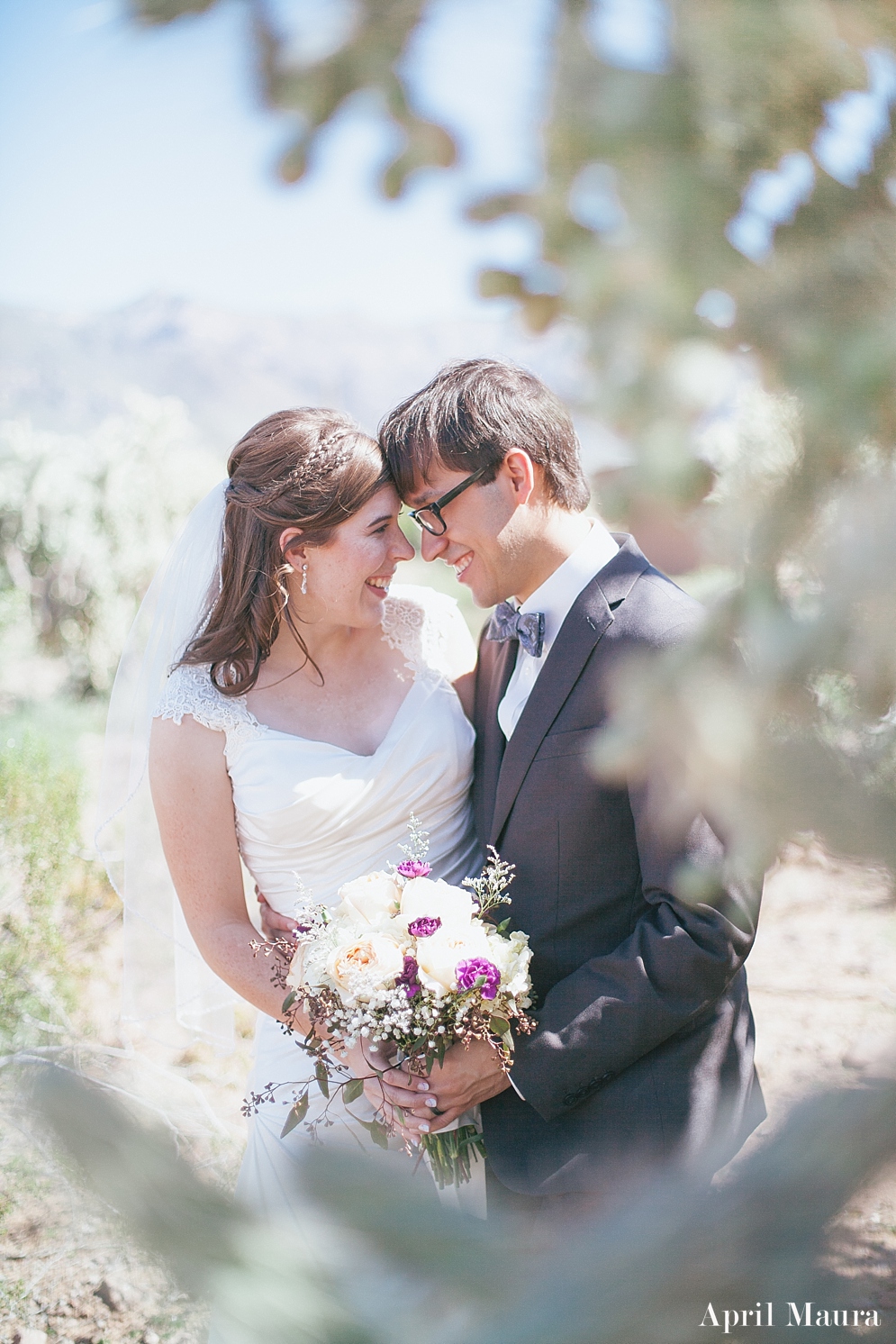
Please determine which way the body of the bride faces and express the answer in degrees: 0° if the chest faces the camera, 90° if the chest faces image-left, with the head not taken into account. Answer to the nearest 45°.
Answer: approximately 315°

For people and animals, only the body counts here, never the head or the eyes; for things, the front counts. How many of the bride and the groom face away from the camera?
0

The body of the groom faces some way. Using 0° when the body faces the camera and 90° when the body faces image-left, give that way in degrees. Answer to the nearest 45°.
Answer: approximately 45°

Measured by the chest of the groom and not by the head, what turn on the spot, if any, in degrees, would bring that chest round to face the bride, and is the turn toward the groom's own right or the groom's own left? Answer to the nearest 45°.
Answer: approximately 90° to the groom's own right

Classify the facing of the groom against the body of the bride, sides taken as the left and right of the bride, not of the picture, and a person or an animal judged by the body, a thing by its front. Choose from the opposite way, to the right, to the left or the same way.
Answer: to the right
